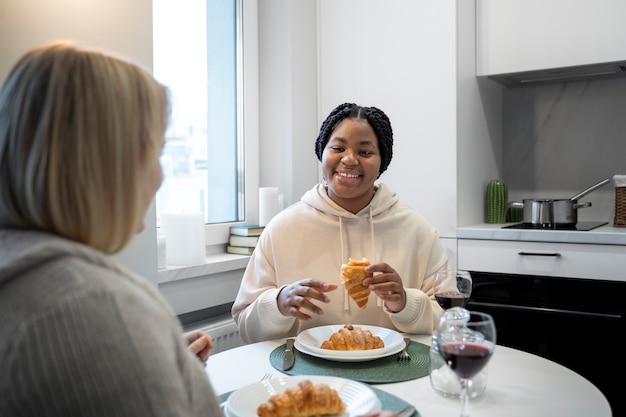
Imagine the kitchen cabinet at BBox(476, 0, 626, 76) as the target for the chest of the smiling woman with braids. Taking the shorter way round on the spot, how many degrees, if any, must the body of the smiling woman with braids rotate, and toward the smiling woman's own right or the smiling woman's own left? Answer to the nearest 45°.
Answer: approximately 135° to the smiling woman's own left

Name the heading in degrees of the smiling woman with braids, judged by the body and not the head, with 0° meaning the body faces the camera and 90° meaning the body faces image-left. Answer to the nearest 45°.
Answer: approximately 0°

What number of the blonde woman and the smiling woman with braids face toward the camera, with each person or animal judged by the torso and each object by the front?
1

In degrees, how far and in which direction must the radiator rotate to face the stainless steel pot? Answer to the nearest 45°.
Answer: approximately 45° to its left

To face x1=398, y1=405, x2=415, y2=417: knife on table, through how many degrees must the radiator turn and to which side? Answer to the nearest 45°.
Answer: approximately 45° to its right

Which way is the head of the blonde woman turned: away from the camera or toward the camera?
away from the camera

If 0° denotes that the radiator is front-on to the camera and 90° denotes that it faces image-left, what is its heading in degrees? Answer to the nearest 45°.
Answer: approximately 315°

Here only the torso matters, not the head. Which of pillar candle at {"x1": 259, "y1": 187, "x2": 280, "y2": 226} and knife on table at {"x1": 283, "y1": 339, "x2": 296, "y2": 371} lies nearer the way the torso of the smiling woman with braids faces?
the knife on table

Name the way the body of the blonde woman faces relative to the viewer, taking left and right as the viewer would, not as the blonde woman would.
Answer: facing away from the viewer and to the right of the viewer

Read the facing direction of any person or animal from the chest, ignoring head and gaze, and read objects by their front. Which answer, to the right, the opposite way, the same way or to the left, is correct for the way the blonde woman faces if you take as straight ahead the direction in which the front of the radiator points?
to the left

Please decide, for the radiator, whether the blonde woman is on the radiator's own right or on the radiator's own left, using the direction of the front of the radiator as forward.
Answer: on the radiator's own right

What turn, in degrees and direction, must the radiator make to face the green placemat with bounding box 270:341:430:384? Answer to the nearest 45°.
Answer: approximately 45° to its right
